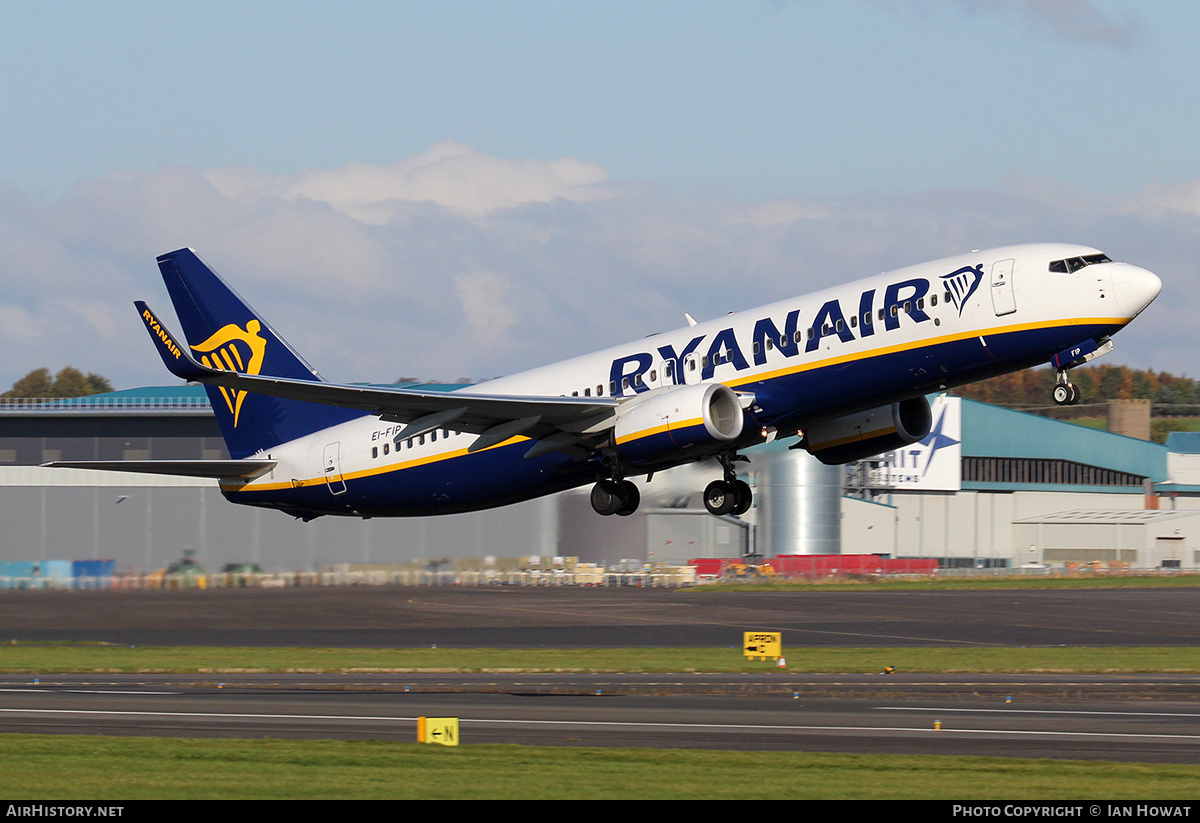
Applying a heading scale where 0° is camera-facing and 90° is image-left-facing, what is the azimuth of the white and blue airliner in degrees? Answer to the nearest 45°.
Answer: approximately 315°

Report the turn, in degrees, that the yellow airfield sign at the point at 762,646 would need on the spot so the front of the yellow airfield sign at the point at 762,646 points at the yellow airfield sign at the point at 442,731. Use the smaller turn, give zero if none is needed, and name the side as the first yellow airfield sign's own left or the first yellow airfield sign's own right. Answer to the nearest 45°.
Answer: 0° — it already faces it
